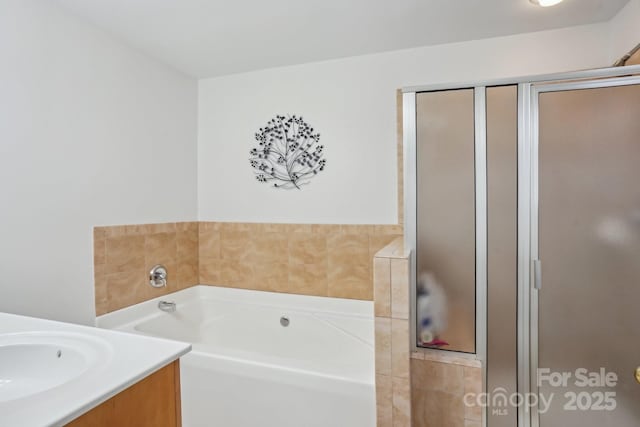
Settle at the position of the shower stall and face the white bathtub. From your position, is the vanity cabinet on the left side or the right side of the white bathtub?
left

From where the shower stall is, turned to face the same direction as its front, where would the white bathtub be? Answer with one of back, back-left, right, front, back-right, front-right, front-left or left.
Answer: right

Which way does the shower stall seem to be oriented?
toward the camera

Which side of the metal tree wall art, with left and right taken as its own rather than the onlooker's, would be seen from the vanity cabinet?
front

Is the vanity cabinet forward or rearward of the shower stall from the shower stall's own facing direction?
forward

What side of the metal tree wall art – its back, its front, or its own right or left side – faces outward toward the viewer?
front
